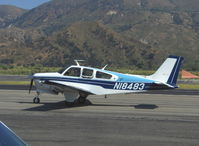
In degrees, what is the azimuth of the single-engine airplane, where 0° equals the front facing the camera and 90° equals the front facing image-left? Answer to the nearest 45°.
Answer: approximately 90°
